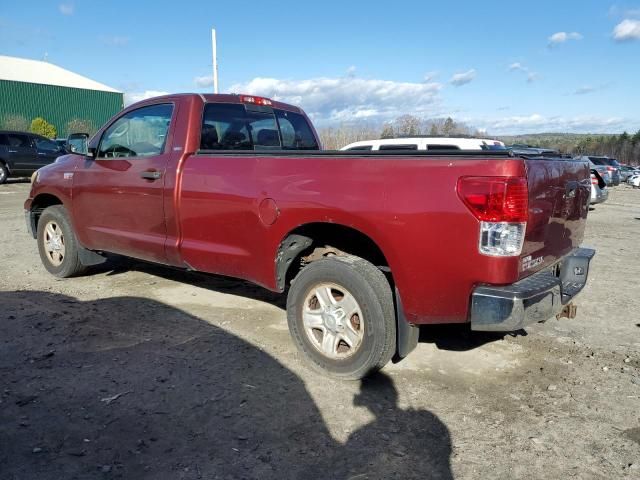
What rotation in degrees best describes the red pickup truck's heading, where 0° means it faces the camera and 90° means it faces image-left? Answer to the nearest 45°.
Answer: approximately 135°

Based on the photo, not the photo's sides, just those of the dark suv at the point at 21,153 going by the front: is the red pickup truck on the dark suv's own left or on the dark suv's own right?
on the dark suv's own right

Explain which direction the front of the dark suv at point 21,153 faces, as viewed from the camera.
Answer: facing to the right of the viewer

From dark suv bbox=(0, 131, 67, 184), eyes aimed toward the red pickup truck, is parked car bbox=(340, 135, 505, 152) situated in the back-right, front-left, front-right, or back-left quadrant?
front-left

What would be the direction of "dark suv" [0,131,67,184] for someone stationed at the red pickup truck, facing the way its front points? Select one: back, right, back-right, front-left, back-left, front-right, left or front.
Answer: front

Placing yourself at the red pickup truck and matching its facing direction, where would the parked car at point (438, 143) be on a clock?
The parked car is roughly at 2 o'clock from the red pickup truck.

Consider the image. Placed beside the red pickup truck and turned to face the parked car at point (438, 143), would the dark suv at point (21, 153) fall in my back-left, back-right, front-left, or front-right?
front-left
